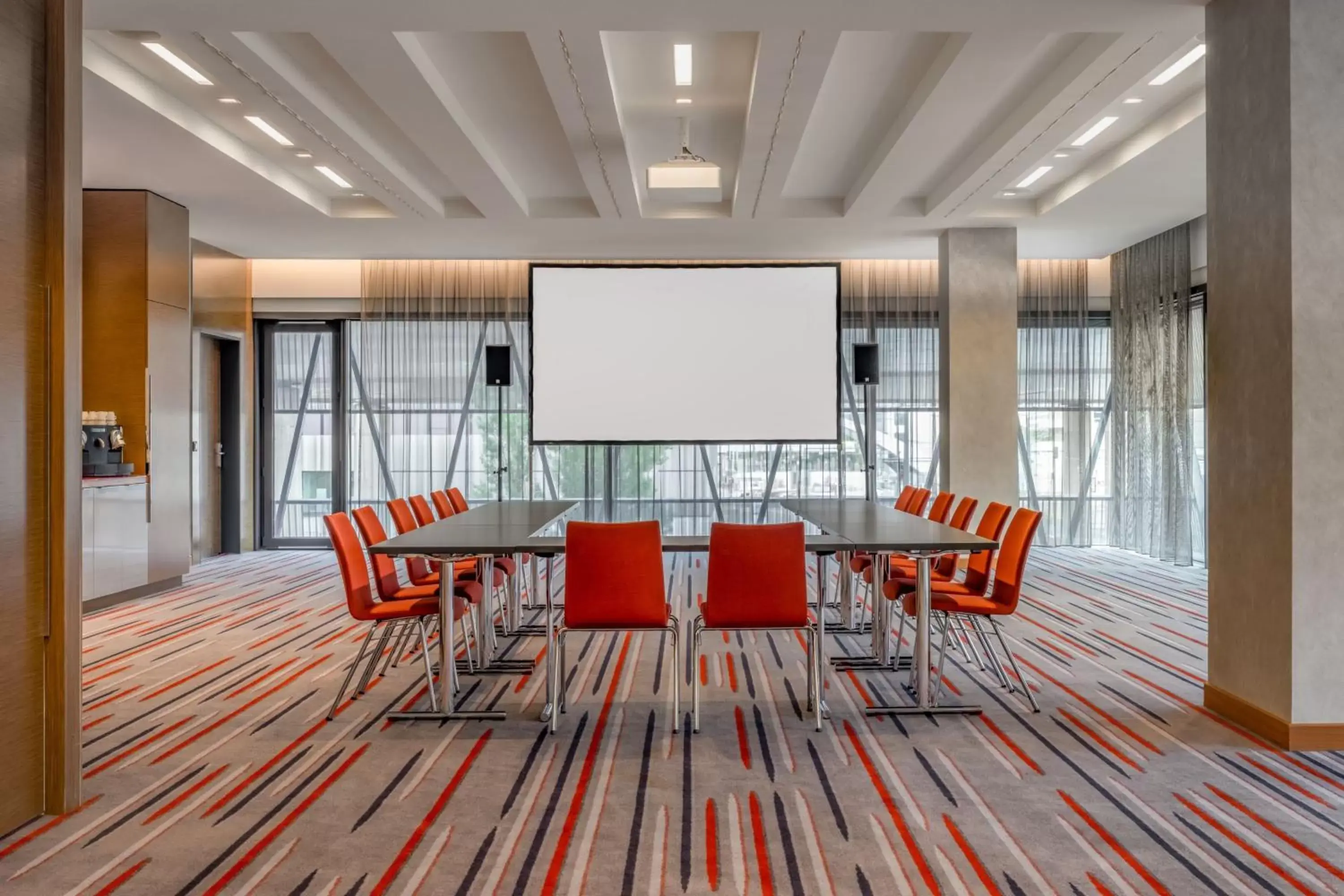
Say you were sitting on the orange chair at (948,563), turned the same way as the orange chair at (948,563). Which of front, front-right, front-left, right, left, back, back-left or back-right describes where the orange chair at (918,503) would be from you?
right

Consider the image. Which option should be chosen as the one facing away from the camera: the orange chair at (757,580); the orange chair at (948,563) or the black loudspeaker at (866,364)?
the orange chair at (757,580)

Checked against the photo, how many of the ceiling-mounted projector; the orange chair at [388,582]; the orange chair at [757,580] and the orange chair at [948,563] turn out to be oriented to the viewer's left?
1

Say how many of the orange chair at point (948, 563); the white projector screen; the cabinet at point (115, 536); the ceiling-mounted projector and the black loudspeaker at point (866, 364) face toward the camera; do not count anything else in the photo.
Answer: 2

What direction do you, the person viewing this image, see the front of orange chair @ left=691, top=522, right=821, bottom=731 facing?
facing away from the viewer

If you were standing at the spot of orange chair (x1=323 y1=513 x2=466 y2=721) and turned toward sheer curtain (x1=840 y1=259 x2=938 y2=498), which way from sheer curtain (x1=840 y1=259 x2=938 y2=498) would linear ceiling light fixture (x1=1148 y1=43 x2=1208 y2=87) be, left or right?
right

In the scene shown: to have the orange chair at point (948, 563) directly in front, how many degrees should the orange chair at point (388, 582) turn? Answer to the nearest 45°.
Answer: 0° — it already faces it

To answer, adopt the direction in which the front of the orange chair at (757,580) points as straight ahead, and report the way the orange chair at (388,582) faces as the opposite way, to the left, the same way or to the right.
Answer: to the right

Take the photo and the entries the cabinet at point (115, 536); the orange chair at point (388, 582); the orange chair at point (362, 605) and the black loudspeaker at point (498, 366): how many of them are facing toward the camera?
1

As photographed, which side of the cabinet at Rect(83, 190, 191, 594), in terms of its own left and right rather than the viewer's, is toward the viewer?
right

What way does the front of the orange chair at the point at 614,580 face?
away from the camera

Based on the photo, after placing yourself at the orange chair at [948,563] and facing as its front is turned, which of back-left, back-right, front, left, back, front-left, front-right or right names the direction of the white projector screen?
front-right

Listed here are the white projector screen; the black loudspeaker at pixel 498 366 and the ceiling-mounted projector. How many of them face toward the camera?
2

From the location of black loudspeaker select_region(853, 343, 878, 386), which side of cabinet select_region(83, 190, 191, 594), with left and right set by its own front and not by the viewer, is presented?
front

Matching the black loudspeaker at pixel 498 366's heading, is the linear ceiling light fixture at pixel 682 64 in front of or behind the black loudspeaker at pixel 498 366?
in front

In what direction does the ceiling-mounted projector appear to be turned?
away from the camera
